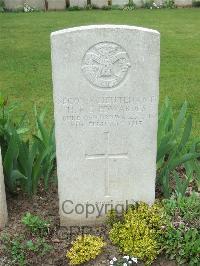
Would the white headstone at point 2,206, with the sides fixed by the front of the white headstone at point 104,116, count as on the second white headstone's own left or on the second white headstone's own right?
on the second white headstone's own right

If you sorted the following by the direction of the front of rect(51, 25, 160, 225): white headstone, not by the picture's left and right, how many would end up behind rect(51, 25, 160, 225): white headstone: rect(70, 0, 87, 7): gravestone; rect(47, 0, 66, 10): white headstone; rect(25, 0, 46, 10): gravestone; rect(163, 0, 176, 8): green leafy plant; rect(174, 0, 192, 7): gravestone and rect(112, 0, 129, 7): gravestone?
6

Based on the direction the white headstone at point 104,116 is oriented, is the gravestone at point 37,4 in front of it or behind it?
behind

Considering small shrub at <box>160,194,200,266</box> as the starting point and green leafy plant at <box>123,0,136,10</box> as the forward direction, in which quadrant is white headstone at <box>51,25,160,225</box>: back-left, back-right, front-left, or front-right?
front-left

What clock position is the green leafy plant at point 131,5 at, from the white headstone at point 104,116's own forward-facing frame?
The green leafy plant is roughly at 6 o'clock from the white headstone.

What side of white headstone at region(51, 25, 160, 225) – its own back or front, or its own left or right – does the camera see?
front

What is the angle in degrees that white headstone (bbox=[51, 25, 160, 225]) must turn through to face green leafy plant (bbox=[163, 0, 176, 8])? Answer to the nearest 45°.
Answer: approximately 180°

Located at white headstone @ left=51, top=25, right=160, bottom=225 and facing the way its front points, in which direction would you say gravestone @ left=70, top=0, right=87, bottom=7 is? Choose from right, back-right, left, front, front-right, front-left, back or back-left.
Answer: back

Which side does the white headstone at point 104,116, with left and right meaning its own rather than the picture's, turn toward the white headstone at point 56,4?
back

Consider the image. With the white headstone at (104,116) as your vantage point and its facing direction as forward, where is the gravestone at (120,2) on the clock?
The gravestone is roughly at 6 o'clock from the white headstone.

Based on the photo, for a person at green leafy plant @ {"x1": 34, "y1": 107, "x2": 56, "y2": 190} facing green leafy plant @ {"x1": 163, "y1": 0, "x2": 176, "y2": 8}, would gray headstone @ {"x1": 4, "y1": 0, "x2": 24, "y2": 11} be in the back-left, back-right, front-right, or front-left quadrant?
front-left

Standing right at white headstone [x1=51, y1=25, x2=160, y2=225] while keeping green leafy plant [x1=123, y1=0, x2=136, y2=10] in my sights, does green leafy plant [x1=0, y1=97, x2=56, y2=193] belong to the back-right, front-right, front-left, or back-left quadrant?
front-left
